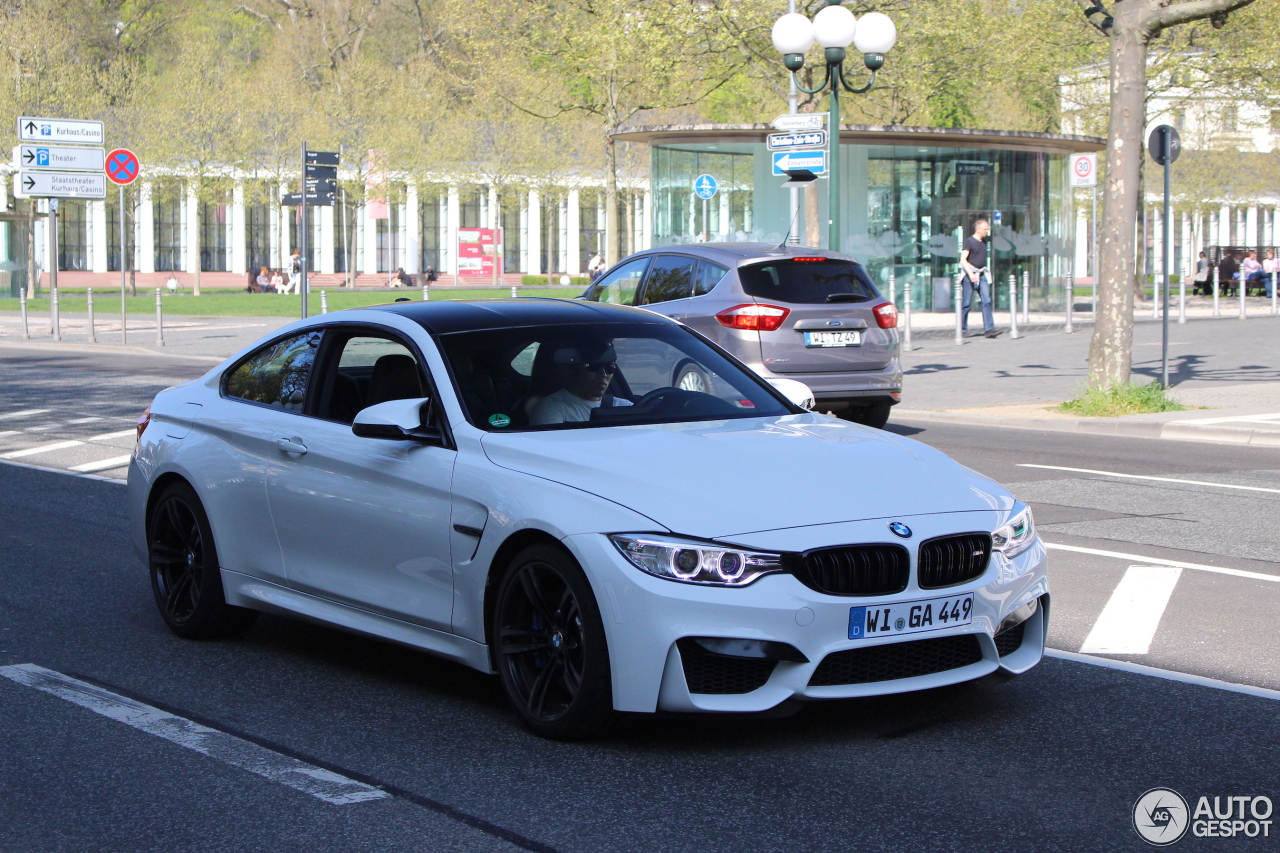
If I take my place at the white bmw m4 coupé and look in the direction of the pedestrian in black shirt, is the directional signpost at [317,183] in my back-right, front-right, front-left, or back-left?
front-left

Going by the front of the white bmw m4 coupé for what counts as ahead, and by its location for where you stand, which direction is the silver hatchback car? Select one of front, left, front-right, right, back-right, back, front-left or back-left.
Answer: back-left

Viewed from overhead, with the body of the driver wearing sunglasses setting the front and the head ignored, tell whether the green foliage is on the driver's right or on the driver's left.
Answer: on the driver's left

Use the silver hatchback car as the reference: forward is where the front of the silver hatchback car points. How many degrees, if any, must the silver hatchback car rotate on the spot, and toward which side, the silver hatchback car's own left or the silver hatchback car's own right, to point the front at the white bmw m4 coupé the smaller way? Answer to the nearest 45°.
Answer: approximately 135° to the silver hatchback car's own left

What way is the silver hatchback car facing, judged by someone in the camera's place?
facing away from the viewer and to the left of the viewer

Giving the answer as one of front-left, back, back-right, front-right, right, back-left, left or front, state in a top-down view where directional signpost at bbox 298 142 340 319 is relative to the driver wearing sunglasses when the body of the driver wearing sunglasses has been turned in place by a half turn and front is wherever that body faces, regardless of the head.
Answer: front-right

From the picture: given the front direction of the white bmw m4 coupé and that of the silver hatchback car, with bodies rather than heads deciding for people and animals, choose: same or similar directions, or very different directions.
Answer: very different directions

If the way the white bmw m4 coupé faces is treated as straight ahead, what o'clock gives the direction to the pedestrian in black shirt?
The pedestrian in black shirt is roughly at 8 o'clock from the white bmw m4 coupé.

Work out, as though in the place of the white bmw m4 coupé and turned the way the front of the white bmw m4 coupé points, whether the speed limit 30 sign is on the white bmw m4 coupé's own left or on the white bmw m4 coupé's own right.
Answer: on the white bmw m4 coupé's own left

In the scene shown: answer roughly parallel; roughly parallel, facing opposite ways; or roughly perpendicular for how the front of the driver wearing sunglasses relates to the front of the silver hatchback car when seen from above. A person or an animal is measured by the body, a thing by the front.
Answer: roughly parallel, facing opposite ways

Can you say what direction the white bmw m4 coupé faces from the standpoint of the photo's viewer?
facing the viewer and to the right of the viewer

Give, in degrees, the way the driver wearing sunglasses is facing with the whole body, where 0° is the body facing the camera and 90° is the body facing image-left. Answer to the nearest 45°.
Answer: approximately 315°

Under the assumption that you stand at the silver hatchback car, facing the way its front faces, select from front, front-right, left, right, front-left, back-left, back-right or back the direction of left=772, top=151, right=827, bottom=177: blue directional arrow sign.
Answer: front-right

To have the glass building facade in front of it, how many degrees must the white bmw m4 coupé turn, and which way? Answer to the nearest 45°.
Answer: approximately 135° to its left
